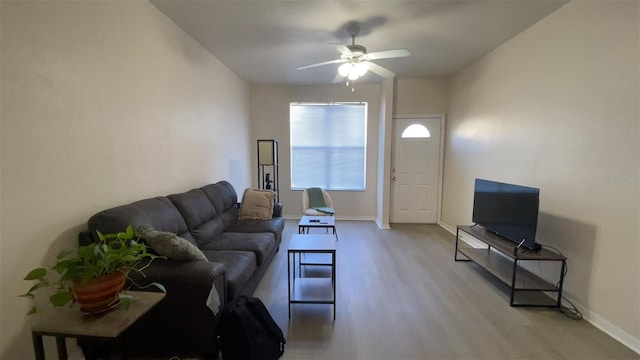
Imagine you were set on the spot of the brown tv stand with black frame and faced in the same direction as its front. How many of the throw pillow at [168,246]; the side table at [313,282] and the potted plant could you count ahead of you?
3

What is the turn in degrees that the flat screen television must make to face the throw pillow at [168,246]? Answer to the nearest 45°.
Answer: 0° — it already faces it

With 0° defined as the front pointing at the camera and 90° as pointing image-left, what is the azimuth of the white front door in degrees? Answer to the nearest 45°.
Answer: approximately 0°

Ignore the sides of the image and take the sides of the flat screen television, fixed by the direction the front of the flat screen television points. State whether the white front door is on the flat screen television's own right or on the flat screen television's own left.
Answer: on the flat screen television's own right

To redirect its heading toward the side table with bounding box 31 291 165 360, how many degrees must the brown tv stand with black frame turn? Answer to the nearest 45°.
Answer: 0° — it already faces it

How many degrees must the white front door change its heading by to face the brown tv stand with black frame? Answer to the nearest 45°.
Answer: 0° — it already faces it
